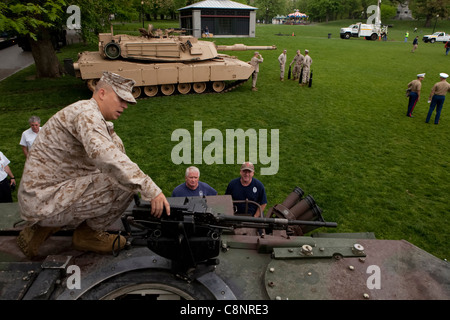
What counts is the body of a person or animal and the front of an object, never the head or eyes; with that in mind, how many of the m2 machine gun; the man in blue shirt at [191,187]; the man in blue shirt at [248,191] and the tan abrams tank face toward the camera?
2

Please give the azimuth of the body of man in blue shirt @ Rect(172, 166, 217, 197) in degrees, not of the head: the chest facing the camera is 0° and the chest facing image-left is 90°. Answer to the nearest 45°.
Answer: approximately 0°

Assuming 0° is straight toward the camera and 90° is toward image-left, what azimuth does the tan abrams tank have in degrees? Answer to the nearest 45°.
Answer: approximately 270°

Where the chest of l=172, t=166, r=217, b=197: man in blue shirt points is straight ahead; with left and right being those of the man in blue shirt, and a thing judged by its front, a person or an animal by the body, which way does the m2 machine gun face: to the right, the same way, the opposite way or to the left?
to the left

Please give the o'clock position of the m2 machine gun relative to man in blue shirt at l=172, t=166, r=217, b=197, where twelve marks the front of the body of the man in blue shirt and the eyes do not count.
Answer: The m2 machine gun is roughly at 12 o'clock from the man in blue shirt.

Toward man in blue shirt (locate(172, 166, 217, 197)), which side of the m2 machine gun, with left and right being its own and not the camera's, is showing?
left

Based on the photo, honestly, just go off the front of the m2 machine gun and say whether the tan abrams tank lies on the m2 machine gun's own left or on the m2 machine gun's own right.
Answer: on the m2 machine gun's own left

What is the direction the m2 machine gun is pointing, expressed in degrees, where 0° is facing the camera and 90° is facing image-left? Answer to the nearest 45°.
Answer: approximately 270°

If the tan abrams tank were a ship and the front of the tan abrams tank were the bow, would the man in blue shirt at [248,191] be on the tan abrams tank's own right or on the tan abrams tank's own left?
on the tan abrams tank's own right
